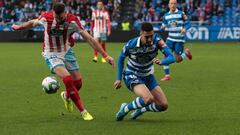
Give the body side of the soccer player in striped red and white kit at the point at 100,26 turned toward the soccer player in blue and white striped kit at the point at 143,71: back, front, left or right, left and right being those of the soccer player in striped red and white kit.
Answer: front

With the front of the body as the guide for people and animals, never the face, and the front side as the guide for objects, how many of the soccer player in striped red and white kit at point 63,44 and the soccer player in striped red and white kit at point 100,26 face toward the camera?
2

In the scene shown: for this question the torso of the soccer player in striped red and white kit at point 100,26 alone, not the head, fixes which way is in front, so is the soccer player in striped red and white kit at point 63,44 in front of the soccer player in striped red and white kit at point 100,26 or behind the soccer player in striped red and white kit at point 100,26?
in front
